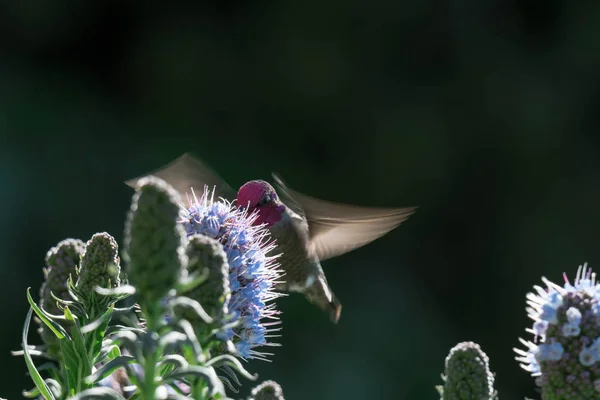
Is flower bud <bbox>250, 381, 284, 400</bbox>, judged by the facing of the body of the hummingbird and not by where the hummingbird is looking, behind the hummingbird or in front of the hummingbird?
in front

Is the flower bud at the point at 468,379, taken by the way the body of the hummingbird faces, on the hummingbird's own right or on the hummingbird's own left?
on the hummingbird's own left

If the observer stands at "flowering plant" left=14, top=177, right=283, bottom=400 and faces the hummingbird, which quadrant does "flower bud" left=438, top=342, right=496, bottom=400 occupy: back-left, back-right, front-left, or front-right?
front-right

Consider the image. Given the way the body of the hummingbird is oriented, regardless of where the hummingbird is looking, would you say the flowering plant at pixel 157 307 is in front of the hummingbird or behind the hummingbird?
in front

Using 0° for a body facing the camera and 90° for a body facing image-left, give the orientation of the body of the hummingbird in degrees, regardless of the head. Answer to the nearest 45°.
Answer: approximately 45°
